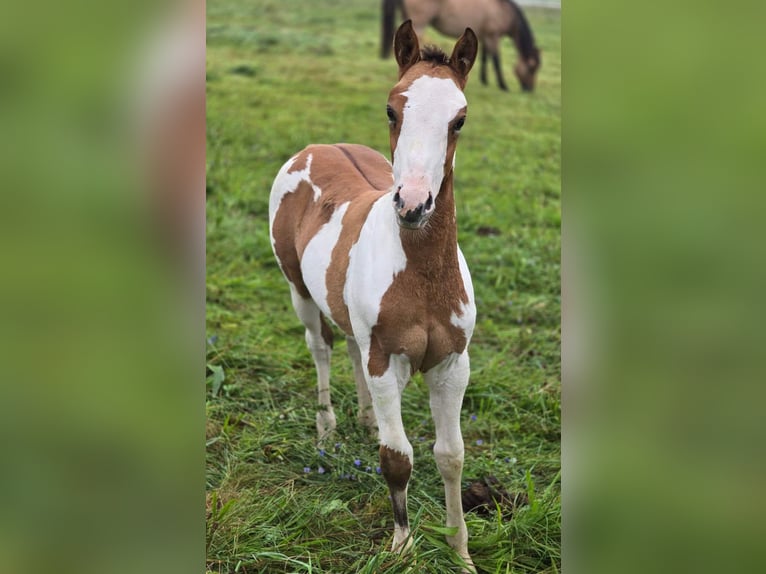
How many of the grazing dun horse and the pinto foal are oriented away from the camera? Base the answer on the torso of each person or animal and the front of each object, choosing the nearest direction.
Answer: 0

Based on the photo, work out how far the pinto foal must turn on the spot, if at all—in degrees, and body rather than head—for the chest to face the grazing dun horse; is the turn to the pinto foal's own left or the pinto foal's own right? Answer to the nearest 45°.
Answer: approximately 135° to the pinto foal's own left

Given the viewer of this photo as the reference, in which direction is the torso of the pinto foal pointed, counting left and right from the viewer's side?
facing the viewer and to the right of the viewer

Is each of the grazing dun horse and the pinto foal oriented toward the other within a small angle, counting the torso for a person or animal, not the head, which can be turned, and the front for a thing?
no

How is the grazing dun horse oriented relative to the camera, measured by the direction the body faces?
to the viewer's right

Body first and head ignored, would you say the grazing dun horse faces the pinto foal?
no
